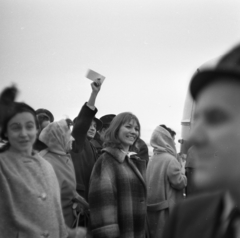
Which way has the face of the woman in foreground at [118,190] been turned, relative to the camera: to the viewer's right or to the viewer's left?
to the viewer's right

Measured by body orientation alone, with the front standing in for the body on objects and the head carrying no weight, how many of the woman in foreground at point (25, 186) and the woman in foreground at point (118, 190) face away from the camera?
0

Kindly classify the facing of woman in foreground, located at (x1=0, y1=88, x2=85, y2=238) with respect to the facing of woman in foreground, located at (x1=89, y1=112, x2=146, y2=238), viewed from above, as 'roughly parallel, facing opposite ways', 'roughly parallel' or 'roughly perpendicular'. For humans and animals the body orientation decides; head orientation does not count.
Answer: roughly parallel

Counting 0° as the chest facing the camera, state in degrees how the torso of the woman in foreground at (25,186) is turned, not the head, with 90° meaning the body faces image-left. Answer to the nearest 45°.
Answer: approximately 315°

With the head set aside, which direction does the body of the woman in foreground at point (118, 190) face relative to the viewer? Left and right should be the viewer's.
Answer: facing the viewer and to the right of the viewer

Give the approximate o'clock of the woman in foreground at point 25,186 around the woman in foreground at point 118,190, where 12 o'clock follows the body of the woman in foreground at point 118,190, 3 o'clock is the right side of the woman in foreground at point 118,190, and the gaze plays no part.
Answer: the woman in foreground at point 25,186 is roughly at 2 o'clock from the woman in foreground at point 118,190.

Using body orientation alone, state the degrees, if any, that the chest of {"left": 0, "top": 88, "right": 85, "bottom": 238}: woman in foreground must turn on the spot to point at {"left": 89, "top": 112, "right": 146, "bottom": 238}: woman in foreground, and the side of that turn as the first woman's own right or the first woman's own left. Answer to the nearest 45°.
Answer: approximately 90° to the first woman's own left
